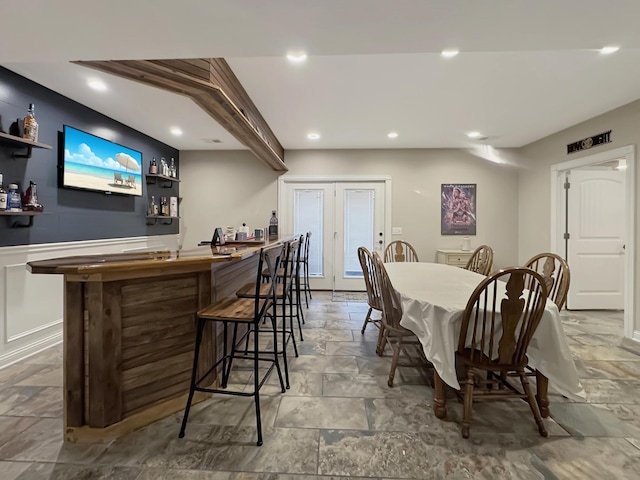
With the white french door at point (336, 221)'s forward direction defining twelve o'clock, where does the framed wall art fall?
The framed wall art is roughly at 9 o'clock from the white french door.

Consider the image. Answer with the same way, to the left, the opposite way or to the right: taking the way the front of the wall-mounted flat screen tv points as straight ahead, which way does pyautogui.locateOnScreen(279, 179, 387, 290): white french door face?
to the right

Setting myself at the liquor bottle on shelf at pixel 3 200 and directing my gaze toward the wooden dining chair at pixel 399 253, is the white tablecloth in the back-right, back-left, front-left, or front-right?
front-right

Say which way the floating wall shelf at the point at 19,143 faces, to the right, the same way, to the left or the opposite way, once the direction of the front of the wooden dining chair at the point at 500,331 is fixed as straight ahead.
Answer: to the right

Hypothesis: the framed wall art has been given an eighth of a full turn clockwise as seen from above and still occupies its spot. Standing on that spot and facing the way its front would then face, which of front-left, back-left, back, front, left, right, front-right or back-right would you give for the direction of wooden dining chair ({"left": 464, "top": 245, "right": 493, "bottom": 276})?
front-left

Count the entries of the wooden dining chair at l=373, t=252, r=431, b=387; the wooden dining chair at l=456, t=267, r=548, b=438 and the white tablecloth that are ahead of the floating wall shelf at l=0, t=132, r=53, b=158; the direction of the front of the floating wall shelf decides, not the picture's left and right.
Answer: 3

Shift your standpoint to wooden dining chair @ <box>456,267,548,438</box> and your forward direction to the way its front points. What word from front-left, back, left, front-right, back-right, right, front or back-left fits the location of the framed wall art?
front-right

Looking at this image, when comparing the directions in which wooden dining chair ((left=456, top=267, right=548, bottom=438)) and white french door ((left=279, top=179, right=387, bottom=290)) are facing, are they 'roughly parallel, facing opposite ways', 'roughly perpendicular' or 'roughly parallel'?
roughly parallel, facing opposite ways

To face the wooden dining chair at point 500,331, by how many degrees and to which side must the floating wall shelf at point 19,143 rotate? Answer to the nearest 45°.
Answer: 0° — it already faces it

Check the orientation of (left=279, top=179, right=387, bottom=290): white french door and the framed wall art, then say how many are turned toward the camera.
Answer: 2

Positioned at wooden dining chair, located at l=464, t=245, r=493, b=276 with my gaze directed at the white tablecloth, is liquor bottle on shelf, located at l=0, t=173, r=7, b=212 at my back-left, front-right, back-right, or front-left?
front-right

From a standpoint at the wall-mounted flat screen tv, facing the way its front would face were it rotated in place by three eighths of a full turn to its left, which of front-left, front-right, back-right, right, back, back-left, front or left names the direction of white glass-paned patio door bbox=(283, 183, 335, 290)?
right

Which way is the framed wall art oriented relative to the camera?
toward the camera

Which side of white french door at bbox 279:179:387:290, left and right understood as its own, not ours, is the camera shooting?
front

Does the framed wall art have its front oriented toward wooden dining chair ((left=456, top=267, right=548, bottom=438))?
yes

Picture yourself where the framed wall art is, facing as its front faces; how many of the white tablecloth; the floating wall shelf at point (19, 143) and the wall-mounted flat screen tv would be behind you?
0

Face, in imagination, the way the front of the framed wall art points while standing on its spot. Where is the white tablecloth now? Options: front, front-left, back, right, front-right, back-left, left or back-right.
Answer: front

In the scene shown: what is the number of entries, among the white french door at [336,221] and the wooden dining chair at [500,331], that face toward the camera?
1

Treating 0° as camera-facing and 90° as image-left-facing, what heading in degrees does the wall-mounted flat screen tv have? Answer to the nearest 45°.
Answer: approximately 315°

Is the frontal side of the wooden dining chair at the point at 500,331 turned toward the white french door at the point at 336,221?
yes

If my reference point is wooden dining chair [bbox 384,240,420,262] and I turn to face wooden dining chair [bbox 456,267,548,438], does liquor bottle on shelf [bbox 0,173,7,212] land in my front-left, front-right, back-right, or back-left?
front-right

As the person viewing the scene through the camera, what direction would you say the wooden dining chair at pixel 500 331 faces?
facing away from the viewer and to the left of the viewer
